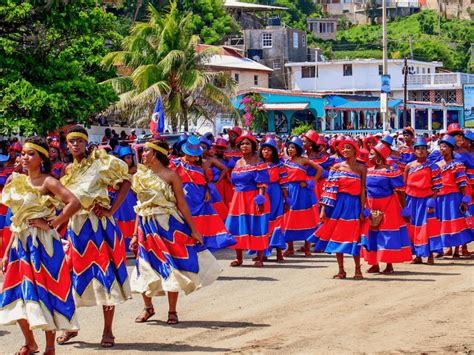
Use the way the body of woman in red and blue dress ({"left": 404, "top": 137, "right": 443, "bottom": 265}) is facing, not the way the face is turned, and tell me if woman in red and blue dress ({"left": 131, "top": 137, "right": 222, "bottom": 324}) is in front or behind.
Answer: in front

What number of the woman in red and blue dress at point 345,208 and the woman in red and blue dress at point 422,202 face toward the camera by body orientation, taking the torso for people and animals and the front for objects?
2

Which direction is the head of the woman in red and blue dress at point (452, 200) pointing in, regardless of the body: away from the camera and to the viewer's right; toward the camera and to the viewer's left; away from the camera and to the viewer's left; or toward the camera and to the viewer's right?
toward the camera and to the viewer's left

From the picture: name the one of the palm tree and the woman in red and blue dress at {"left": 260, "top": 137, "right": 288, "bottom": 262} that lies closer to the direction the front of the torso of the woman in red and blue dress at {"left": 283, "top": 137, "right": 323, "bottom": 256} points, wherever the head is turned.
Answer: the woman in red and blue dress

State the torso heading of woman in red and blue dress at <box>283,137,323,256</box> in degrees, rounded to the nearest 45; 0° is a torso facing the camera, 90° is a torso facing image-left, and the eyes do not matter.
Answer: approximately 45°

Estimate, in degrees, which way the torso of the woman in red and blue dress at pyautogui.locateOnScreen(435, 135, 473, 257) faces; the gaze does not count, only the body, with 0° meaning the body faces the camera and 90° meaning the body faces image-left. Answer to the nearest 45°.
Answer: approximately 45°

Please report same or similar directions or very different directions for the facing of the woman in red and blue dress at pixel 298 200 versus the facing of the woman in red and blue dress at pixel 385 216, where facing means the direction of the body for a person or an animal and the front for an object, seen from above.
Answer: same or similar directions

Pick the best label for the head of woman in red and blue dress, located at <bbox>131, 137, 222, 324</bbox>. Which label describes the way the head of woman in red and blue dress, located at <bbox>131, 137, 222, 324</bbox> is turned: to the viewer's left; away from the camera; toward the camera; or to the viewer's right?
to the viewer's left

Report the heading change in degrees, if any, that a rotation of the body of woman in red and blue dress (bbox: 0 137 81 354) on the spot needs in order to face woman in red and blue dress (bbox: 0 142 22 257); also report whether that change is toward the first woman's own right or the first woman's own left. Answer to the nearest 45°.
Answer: approximately 135° to the first woman's own right

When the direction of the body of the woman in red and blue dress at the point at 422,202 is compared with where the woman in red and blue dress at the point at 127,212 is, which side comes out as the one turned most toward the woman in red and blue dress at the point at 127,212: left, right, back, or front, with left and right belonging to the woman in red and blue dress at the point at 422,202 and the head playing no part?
right

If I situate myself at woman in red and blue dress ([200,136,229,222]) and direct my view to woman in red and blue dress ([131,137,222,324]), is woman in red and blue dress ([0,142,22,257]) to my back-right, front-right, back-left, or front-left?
front-right

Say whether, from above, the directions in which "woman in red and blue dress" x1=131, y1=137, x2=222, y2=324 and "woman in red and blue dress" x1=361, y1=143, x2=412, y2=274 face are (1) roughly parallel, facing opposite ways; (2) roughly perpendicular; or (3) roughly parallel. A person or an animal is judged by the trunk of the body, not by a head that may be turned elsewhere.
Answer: roughly parallel

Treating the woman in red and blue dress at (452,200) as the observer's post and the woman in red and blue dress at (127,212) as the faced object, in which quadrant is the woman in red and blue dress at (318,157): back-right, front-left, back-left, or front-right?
front-right

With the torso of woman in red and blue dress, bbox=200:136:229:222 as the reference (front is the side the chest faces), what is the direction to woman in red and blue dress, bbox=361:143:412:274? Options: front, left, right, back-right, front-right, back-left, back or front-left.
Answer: left

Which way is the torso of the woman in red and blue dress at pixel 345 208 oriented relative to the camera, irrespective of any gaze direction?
toward the camera

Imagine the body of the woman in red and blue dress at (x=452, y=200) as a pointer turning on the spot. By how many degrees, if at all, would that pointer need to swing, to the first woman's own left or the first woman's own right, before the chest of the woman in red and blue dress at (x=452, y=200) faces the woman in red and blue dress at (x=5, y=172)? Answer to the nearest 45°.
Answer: approximately 45° to the first woman's own right
